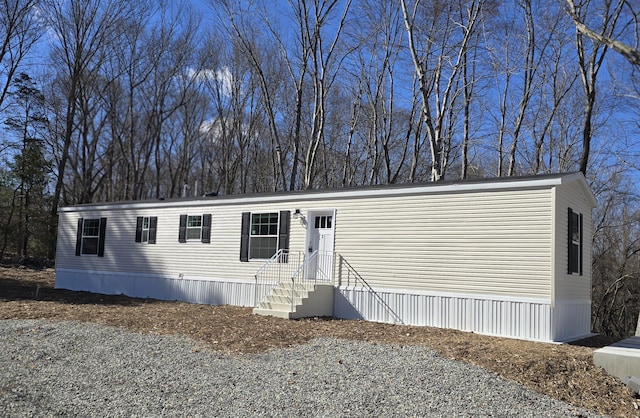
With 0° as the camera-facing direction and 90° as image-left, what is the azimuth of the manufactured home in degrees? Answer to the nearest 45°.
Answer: approximately 45°
